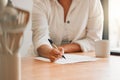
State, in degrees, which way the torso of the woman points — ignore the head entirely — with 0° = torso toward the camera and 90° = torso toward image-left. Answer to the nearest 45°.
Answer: approximately 0°

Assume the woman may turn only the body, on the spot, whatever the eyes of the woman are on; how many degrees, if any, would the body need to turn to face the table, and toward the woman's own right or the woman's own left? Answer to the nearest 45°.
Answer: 0° — they already face it

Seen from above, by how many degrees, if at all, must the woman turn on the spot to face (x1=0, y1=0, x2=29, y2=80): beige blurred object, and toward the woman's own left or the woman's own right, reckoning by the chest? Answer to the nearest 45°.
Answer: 0° — they already face it
